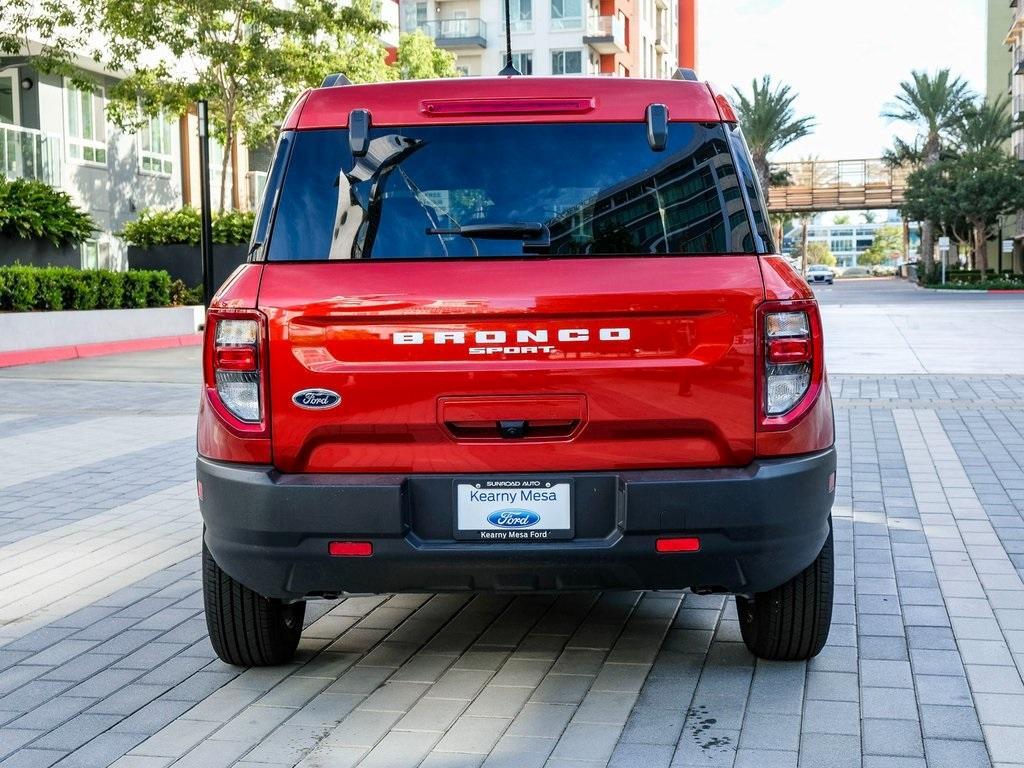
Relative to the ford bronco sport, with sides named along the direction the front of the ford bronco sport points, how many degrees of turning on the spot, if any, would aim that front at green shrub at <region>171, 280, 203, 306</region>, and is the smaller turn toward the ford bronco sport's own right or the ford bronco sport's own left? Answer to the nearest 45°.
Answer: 0° — it already faces it

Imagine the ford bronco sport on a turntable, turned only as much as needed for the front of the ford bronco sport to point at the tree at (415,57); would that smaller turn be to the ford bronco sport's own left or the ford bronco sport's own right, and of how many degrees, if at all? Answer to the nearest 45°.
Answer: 0° — it already faces it

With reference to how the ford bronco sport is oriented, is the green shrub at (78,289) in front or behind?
in front

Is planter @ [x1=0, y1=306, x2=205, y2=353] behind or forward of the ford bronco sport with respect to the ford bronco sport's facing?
forward

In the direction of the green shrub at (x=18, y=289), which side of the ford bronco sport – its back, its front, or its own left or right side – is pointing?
front

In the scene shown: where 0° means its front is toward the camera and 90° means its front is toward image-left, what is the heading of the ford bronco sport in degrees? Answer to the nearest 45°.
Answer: approximately 180°

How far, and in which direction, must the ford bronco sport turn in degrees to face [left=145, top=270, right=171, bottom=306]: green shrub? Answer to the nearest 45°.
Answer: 0° — it already faces it

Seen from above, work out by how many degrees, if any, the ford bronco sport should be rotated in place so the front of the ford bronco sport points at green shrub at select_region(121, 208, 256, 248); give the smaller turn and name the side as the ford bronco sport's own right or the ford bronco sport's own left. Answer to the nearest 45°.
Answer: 0° — it already faces it
